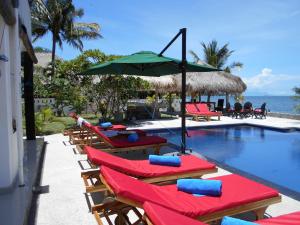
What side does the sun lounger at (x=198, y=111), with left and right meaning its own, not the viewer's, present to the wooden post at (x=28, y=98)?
right

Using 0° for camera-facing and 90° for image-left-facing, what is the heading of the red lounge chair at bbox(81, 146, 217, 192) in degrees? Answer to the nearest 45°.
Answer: approximately 270°

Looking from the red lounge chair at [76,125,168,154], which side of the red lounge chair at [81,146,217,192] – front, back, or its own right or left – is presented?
left

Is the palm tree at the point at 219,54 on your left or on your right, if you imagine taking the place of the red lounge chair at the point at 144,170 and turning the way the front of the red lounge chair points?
on your left

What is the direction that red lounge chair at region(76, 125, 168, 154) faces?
to the viewer's right

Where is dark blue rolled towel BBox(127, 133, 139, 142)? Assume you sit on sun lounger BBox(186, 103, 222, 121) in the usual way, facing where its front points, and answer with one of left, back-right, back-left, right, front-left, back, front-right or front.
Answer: front-right

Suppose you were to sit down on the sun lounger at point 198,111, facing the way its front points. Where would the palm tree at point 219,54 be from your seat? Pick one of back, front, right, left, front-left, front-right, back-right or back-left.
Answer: back-left

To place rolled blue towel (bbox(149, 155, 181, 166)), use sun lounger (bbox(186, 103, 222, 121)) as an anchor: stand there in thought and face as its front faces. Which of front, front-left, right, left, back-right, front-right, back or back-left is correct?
front-right

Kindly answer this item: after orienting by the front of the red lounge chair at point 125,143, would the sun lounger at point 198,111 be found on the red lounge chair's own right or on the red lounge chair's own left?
on the red lounge chair's own left

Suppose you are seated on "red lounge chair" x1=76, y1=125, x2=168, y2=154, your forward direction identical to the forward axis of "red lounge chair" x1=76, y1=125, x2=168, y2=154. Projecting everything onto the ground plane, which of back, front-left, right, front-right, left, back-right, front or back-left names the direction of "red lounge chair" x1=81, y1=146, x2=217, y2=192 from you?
right

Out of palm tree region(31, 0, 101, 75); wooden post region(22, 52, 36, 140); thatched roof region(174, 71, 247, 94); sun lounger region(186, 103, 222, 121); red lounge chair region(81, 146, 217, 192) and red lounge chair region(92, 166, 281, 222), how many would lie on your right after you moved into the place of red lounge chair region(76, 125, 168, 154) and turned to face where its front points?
2

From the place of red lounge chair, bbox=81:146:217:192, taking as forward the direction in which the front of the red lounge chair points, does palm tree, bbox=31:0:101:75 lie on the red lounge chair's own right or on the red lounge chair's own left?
on the red lounge chair's own left

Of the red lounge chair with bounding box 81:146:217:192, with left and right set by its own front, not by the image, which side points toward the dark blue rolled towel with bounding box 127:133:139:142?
left

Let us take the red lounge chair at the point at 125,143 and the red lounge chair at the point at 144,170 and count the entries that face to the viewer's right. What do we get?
2

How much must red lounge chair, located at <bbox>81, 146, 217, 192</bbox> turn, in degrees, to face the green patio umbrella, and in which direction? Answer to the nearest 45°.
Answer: approximately 90° to its left

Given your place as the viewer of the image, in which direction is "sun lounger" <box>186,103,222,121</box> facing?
facing the viewer and to the right of the viewer
